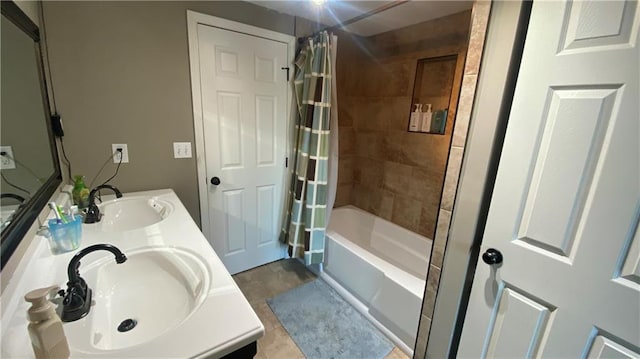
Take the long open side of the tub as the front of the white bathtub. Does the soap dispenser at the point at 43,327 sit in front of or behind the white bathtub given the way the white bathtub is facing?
in front

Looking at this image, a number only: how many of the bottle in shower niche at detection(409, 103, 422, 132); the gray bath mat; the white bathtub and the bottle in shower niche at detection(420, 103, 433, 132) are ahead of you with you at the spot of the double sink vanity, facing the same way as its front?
4

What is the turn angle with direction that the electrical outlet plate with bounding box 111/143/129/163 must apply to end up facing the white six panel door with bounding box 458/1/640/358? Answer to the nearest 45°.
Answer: approximately 45° to its left

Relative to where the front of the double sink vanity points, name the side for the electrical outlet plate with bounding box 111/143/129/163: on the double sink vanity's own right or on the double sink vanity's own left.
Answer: on the double sink vanity's own left

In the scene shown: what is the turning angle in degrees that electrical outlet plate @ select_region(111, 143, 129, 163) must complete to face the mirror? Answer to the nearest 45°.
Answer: approximately 45° to its right

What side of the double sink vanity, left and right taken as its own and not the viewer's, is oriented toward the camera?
right

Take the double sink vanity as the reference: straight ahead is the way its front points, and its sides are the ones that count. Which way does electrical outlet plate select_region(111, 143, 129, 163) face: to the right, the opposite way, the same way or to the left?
to the right

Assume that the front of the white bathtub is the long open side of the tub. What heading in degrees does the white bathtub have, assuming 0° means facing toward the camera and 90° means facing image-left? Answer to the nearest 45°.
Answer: approximately 45°

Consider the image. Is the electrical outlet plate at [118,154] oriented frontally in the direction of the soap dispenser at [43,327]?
yes

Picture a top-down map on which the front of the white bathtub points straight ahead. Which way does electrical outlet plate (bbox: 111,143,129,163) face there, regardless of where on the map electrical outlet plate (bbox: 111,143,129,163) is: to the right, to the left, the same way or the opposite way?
to the left

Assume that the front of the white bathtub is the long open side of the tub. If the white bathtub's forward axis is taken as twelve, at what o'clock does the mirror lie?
The mirror is roughly at 12 o'clock from the white bathtub.

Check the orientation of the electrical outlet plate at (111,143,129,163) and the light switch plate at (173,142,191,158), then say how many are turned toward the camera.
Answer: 2

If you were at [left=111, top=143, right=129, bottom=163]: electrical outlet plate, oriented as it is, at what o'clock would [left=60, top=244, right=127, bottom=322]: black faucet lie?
The black faucet is roughly at 12 o'clock from the electrical outlet plate.

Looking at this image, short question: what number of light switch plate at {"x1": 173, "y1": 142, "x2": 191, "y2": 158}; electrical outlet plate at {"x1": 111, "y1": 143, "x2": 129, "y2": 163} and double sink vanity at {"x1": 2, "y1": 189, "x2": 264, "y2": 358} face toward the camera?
2

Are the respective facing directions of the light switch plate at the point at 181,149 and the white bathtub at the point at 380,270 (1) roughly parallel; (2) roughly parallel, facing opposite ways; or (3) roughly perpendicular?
roughly perpendicular

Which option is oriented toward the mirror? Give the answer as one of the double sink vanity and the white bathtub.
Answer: the white bathtub
